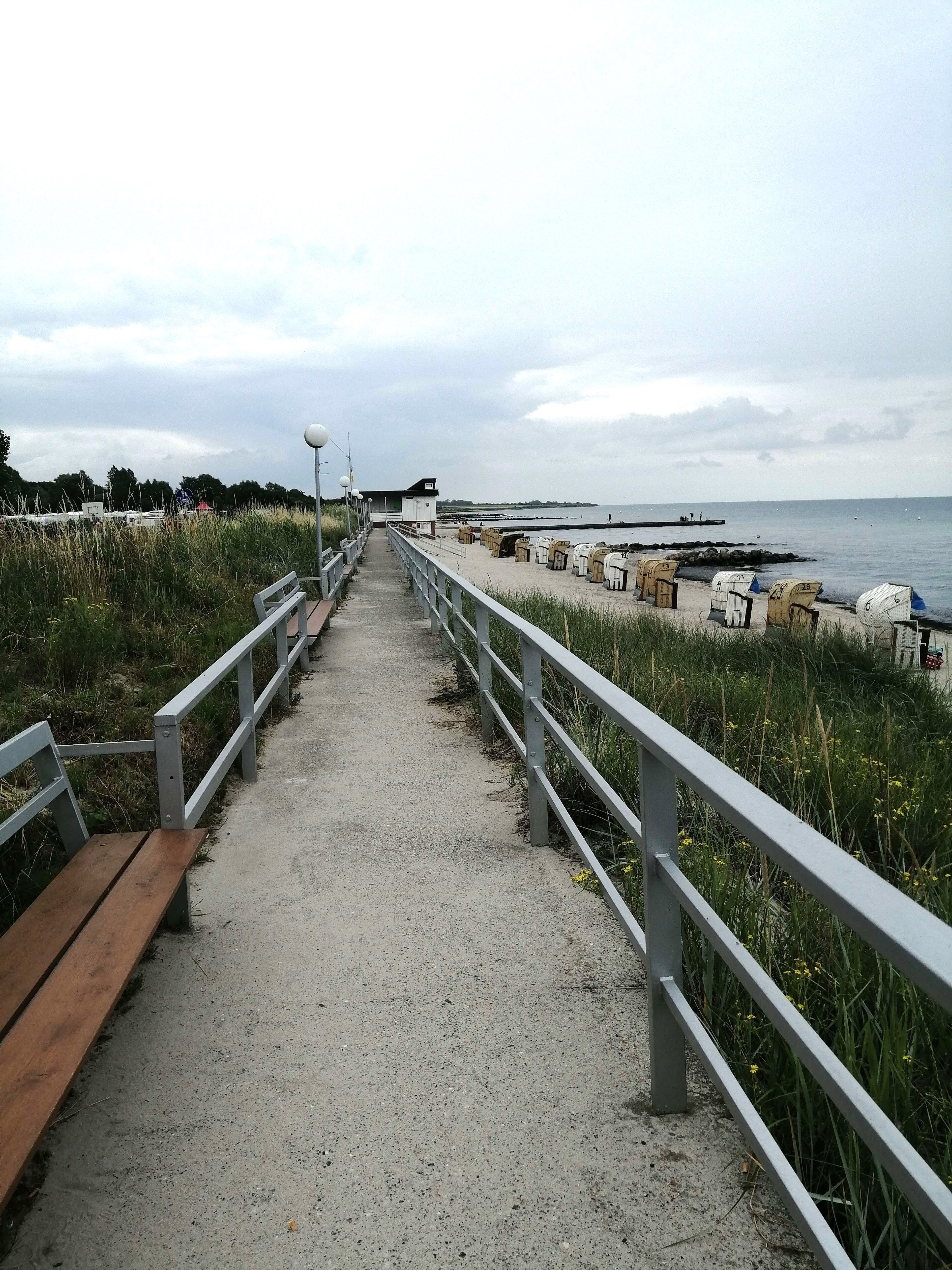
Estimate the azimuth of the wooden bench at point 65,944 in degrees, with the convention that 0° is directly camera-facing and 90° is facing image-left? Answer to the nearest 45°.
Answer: approximately 315°

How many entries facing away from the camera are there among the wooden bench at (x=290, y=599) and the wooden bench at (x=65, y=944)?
0

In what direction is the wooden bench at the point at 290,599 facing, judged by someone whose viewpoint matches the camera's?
facing to the right of the viewer

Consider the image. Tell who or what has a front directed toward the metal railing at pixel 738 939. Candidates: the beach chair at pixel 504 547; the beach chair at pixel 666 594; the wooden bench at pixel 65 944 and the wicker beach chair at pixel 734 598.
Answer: the wooden bench

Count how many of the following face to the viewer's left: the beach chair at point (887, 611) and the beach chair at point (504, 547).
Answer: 0

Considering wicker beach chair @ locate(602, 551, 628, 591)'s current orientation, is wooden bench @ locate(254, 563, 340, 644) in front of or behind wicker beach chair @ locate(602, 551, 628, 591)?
behind

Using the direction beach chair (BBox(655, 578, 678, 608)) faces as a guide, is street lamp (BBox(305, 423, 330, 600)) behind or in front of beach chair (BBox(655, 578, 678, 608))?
behind

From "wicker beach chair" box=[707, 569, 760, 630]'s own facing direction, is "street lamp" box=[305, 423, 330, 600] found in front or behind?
behind

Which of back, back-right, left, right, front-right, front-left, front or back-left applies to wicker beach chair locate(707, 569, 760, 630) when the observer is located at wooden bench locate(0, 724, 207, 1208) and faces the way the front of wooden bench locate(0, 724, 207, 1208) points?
left

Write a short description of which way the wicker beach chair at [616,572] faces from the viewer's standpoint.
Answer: facing away from the viewer and to the right of the viewer

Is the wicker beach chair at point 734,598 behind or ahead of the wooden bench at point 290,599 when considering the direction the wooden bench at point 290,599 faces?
ahead

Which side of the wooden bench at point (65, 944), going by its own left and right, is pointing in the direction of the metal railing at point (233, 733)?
left

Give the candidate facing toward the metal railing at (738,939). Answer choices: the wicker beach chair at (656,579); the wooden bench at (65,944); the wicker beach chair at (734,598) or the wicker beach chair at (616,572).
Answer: the wooden bench

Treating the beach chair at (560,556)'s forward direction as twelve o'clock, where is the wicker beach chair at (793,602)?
The wicker beach chair is roughly at 4 o'clock from the beach chair.
